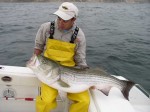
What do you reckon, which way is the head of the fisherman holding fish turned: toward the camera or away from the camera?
toward the camera

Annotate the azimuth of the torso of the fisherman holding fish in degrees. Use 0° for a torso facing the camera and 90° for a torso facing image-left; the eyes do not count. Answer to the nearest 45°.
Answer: approximately 0°
